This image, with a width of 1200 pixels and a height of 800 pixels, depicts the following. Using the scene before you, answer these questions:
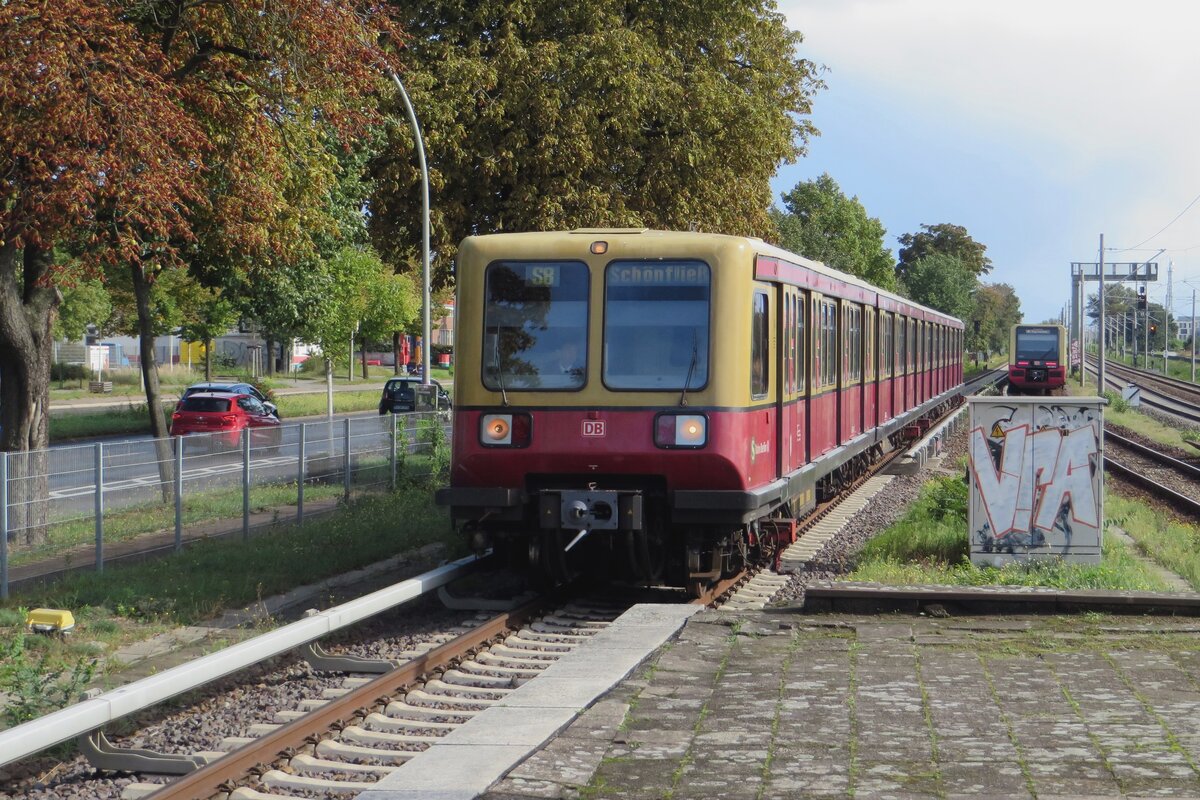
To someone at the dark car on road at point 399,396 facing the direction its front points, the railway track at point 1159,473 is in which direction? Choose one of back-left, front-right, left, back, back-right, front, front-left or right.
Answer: right

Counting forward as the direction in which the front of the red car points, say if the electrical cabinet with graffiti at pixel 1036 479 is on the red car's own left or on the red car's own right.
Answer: on the red car's own right

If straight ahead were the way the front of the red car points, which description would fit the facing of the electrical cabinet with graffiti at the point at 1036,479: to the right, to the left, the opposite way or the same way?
the opposite way

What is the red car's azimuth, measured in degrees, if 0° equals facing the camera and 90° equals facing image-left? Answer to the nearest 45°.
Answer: approximately 225°

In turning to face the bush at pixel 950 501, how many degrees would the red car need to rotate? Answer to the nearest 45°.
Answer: approximately 90° to its right

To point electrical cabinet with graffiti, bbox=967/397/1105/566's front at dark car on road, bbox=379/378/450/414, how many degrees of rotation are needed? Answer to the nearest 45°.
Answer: approximately 135° to its right

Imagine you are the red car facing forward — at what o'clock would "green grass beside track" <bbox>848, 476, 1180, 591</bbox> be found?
The green grass beside track is roughly at 4 o'clock from the red car.

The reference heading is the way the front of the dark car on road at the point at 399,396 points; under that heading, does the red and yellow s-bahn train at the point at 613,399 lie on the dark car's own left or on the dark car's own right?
on the dark car's own right

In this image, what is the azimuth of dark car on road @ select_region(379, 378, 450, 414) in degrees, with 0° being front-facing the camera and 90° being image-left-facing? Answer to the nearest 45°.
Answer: approximately 225°

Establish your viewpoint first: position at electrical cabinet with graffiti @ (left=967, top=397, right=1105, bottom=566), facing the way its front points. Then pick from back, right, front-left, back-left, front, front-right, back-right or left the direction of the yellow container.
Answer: front-right
